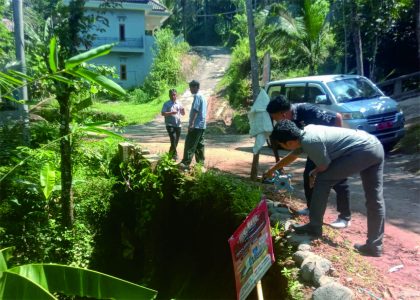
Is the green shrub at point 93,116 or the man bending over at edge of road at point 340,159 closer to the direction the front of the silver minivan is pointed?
the man bending over at edge of road

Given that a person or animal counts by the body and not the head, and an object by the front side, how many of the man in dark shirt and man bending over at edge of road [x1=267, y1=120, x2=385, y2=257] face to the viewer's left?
2

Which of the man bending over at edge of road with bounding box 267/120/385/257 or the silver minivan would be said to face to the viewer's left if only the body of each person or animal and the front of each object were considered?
the man bending over at edge of road

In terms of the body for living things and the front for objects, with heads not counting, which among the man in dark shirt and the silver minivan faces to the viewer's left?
the man in dark shirt

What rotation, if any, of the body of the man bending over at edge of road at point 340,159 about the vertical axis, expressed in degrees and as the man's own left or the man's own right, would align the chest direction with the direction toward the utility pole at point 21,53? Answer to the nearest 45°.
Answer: approximately 45° to the man's own right

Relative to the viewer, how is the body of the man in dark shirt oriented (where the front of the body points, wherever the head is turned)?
to the viewer's left

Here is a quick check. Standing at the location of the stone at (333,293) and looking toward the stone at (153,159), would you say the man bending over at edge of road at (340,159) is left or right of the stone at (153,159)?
right

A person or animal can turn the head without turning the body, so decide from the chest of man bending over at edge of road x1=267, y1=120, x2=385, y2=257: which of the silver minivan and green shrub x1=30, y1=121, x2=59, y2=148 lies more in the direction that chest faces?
the green shrub

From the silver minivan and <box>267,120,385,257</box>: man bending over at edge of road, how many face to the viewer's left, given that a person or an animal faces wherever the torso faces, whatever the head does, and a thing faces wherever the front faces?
1

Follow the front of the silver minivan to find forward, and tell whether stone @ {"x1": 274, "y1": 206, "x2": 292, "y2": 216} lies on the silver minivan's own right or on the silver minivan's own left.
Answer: on the silver minivan's own right

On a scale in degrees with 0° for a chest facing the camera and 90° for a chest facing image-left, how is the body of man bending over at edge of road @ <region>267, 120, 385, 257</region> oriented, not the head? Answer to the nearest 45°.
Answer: approximately 90°

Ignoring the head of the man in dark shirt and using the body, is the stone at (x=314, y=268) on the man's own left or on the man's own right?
on the man's own left

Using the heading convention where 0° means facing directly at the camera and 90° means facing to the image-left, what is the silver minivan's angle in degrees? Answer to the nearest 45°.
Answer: approximately 315°
